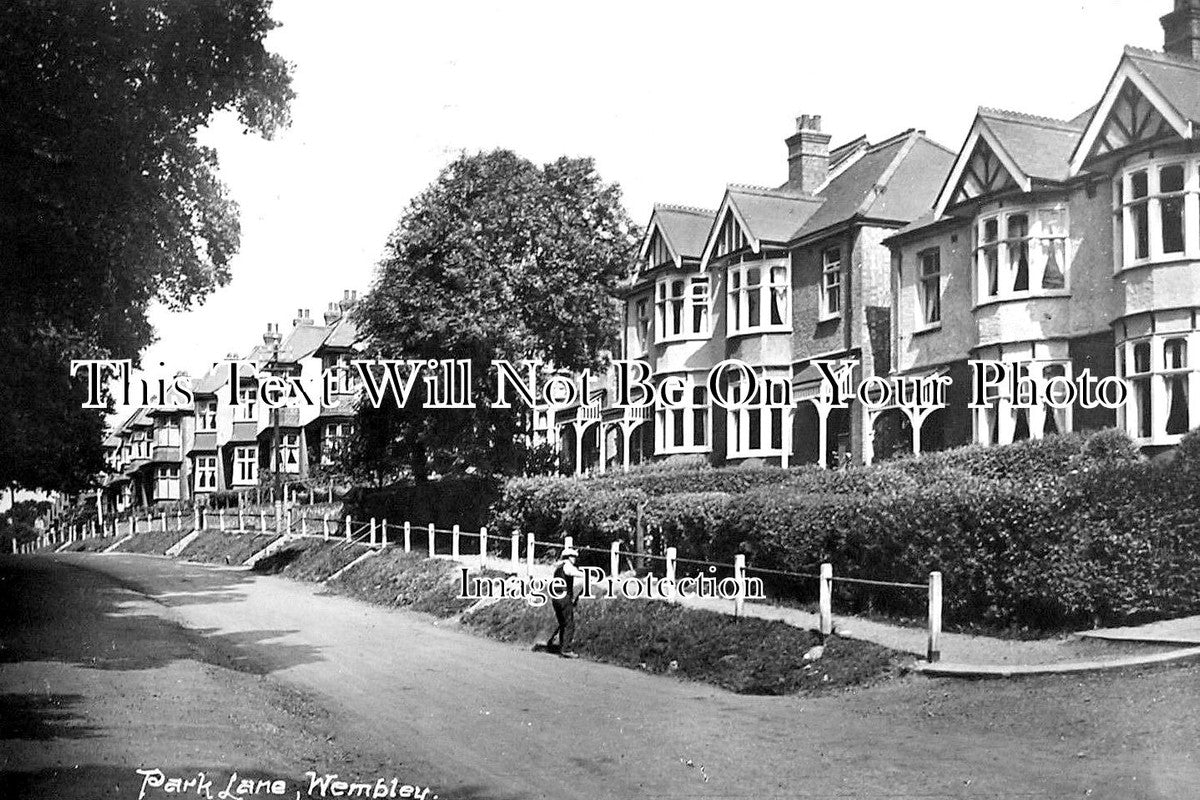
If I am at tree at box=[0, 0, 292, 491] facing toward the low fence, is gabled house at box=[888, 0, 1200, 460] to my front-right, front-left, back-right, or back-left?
front-right

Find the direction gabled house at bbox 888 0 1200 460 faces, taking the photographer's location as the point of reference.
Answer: facing the viewer and to the left of the viewer

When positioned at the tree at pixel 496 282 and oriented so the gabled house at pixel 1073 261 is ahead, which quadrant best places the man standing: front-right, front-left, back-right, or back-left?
front-right

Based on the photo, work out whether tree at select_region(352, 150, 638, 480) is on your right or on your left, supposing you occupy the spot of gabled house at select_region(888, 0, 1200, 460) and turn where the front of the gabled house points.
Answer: on your right

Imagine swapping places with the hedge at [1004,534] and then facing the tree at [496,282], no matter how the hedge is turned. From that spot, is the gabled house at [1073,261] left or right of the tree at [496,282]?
right

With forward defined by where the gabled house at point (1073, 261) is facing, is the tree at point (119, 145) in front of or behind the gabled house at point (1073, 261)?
in front

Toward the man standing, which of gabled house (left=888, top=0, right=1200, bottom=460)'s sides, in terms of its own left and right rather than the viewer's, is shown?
front

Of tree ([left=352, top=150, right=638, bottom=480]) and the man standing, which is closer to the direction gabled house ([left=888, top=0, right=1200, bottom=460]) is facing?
the man standing
